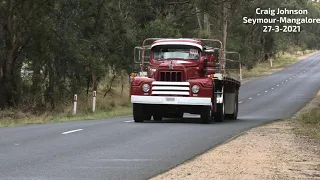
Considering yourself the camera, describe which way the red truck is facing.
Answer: facing the viewer
